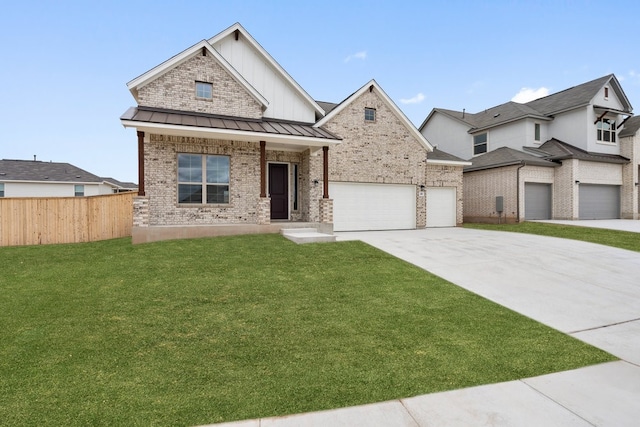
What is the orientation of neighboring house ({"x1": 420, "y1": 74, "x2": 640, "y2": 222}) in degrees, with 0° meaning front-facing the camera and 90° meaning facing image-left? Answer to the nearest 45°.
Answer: approximately 315°

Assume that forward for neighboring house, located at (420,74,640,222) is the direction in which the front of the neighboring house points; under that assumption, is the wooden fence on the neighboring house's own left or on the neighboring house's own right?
on the neighboring house's own right

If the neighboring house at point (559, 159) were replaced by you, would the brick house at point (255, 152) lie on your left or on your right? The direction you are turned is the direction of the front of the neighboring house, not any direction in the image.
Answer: on your right
